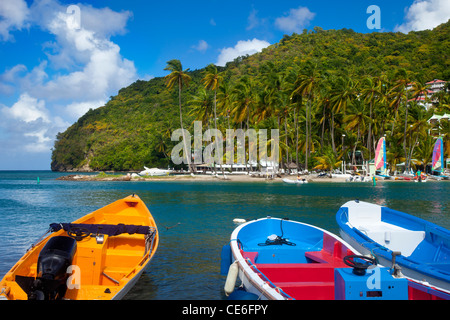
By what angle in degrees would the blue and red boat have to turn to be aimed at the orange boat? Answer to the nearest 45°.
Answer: approximately 45° to its left

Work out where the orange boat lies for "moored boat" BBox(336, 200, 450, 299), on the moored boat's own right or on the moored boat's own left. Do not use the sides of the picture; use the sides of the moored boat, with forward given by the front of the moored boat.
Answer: on the moored boat's own left

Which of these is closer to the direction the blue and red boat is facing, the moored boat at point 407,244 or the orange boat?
the orange boat

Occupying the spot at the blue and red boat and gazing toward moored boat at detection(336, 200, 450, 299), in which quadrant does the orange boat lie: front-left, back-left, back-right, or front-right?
back-left

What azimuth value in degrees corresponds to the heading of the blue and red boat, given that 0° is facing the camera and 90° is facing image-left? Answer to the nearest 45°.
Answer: approximately 135°

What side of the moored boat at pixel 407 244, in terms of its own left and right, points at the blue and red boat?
left

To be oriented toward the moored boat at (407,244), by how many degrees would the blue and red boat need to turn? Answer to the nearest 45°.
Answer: approximately 90° to its right

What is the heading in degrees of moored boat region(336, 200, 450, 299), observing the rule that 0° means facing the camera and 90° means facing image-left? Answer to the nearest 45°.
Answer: approximately 135°
